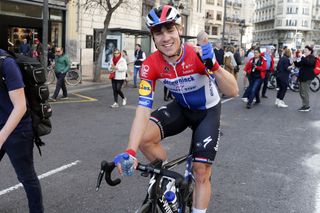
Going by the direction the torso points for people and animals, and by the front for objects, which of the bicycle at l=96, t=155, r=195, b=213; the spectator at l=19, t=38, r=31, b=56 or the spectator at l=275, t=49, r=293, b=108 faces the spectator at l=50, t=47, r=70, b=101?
the spectator at l=19, t=38, r=31, b=56

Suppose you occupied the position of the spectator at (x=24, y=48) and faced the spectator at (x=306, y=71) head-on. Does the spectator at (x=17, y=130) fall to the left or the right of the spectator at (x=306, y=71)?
right

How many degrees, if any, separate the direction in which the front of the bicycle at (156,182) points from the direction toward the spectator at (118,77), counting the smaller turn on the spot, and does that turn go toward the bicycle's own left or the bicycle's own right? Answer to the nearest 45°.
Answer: approximately 135° to the bicycle's own right

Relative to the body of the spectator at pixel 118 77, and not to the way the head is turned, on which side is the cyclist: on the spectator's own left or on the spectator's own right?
on the spectator's own left

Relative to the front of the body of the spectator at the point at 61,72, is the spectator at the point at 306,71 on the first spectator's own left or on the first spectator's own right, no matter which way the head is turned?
on the first spectator's own left
